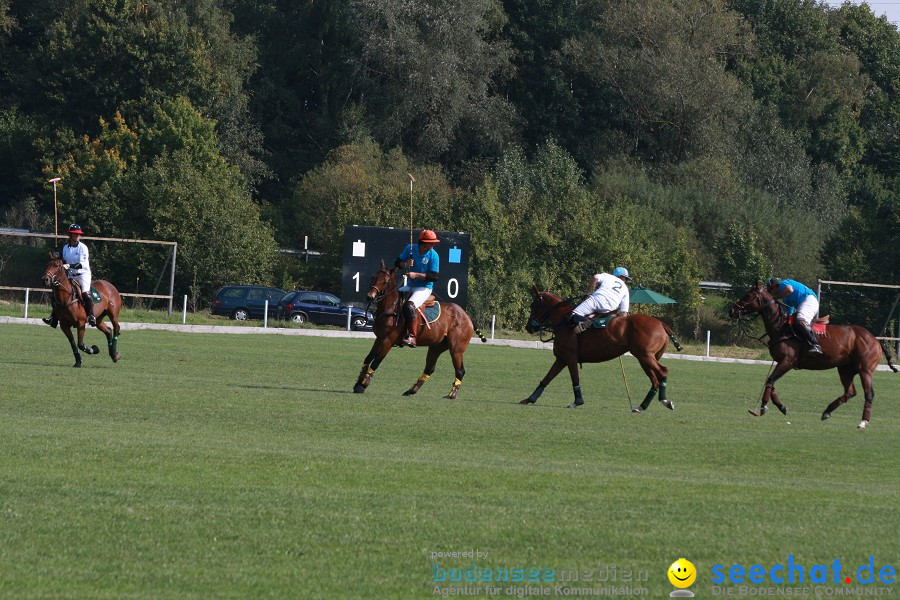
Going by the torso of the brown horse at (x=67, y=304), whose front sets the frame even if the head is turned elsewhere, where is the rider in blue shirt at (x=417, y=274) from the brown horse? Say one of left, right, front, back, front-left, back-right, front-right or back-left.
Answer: left

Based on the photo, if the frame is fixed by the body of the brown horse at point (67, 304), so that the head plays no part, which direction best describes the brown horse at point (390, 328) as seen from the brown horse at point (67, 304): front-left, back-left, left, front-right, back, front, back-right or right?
left

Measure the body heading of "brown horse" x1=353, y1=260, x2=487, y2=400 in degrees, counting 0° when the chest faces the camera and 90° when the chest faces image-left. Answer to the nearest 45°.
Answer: approximately 45°

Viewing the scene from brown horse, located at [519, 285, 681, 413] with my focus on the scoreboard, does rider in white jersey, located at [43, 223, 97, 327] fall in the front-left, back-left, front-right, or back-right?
front-left

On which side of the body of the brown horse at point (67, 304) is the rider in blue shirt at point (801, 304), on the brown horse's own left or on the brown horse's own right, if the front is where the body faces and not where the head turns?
on the brown horse's own left

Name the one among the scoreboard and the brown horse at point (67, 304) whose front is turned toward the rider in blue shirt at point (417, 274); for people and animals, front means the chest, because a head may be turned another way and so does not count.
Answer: the scoreboard

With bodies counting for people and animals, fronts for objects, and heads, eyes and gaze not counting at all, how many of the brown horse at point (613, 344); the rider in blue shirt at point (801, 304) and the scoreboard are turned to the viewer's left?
2

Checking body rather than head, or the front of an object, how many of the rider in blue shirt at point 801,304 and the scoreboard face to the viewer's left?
1

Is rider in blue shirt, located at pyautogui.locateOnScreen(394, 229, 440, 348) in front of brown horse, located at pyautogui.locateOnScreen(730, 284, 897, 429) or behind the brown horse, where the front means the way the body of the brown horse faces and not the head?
in front

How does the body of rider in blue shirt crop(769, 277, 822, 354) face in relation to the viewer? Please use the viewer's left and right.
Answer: facing to the left of the viewer

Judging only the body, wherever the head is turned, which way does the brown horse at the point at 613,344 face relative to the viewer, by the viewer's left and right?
facing to the left of the viewer

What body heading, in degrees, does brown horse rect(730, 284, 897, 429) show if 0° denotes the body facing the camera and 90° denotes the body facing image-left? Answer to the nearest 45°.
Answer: approximately 90°

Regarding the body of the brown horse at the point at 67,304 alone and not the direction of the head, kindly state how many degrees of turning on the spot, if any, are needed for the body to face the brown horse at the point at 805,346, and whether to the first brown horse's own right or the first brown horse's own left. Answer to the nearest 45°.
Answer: approximately 90° to the first brown horse's own left

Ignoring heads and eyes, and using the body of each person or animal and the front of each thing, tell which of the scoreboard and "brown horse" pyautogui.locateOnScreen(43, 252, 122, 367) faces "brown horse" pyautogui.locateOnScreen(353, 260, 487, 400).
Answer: the scoreboard

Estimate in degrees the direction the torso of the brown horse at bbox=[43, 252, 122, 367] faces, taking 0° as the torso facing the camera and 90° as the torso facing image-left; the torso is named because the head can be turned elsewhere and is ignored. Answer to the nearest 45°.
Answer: approximately 45°
